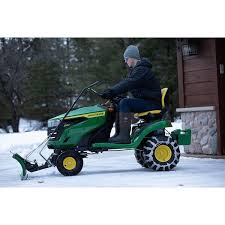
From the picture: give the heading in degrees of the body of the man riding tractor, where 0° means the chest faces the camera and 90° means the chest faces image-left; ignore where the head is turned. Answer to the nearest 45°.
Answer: approximately 90°

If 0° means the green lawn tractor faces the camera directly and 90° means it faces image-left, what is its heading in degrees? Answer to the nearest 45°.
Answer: approximately 90°
